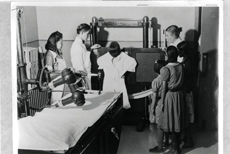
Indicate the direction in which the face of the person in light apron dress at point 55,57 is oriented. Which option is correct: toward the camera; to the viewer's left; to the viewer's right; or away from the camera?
to the viewer's right

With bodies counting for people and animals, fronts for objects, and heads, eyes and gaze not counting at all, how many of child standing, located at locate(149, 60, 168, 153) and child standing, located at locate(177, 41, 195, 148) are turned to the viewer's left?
2

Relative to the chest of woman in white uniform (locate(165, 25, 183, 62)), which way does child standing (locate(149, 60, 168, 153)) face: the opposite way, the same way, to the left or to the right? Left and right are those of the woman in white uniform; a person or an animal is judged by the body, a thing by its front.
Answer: the same way

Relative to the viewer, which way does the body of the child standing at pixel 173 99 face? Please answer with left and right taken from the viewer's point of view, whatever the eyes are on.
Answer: facing away from the viewer and to the left of the viewer

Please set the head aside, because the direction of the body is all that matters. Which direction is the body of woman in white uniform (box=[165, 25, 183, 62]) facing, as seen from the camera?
to the viewer's left

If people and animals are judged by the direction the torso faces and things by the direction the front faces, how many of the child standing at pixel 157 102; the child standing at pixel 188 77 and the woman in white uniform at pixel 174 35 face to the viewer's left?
3

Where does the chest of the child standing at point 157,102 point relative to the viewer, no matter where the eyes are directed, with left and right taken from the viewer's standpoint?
facing to the left of the viewer

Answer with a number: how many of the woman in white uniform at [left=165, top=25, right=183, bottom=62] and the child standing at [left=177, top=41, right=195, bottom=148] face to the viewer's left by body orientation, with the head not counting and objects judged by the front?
2

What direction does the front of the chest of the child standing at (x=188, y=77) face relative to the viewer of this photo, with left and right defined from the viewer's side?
facing to the left of the viewer

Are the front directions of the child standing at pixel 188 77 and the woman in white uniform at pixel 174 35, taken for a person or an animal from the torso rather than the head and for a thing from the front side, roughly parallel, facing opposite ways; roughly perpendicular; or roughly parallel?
roughly parallel

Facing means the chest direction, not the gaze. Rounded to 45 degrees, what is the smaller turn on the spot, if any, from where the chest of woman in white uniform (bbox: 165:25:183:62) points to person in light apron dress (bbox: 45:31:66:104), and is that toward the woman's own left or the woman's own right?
0° — they already face them
